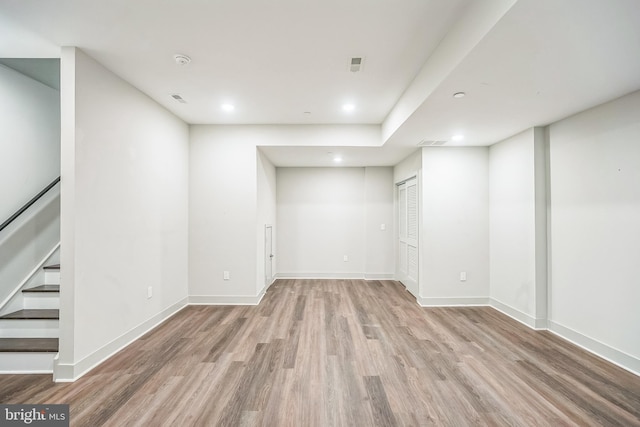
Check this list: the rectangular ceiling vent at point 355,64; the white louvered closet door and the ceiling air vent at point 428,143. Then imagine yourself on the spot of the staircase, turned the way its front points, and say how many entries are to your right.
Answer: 0

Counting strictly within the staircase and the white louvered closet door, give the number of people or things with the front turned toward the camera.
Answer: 1

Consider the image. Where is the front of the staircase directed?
toward the camera

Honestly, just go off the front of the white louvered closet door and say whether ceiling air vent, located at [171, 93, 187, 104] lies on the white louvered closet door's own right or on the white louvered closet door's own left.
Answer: on the white louvered closet door's own left

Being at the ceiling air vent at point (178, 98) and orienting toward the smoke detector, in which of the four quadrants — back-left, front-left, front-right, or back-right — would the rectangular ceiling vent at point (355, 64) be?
front-left

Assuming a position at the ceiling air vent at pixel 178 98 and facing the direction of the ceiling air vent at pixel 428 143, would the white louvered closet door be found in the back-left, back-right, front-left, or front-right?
front-left

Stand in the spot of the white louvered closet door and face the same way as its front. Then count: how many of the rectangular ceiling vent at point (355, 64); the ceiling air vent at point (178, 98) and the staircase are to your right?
0

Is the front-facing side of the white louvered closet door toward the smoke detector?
no

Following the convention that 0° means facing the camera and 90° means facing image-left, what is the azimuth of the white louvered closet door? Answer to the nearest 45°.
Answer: approximately 90°

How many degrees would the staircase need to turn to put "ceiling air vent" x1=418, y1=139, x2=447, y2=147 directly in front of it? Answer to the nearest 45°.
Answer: approximately 45° to its left

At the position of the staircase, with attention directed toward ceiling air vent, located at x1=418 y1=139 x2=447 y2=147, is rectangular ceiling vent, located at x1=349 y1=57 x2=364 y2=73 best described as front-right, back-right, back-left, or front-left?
front-right

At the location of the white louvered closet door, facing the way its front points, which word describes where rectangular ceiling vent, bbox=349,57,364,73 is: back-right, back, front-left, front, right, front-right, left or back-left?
left
